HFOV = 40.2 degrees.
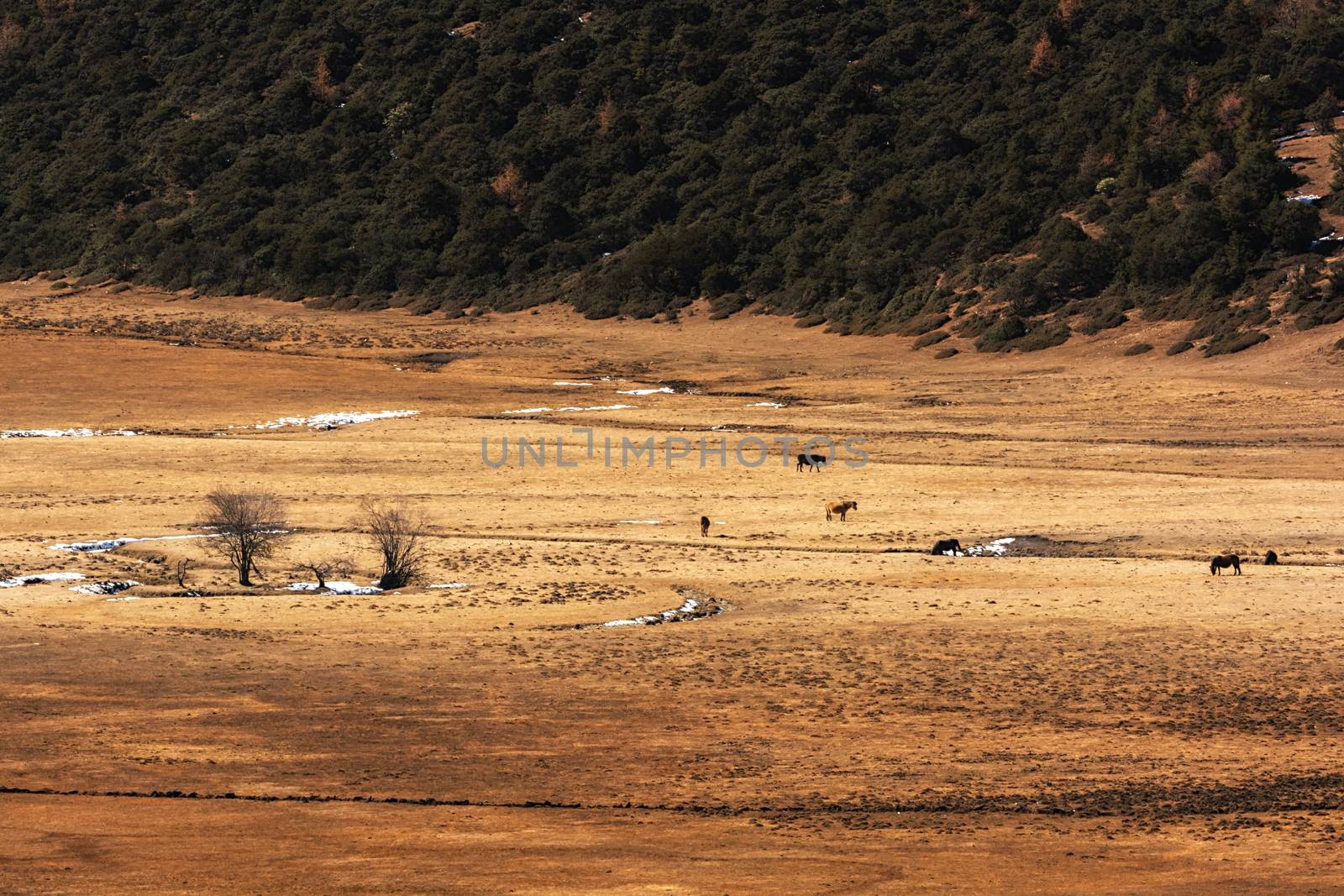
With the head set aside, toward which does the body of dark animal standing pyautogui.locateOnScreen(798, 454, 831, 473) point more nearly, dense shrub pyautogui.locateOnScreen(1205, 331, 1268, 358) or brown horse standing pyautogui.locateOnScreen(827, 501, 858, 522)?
the dense shrub

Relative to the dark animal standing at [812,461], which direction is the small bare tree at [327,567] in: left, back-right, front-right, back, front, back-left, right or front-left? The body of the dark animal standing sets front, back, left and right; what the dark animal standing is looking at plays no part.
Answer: back-right

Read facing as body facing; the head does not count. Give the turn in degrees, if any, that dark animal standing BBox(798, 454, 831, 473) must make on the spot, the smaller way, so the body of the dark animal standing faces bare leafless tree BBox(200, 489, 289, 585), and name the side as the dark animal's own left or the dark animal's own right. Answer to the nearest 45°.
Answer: approximately 135° to the dark animal's own right

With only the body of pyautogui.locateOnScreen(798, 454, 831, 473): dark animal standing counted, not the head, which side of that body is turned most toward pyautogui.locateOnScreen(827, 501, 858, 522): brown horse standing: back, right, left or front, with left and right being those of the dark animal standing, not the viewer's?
right

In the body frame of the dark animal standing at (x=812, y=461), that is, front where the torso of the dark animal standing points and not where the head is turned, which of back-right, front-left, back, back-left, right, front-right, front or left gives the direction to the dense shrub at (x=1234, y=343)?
front-left

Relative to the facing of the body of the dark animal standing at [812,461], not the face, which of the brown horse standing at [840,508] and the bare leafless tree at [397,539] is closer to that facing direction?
the brown horse standing

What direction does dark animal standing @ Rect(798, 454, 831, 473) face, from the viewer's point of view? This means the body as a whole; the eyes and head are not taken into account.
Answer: to the viewer's right

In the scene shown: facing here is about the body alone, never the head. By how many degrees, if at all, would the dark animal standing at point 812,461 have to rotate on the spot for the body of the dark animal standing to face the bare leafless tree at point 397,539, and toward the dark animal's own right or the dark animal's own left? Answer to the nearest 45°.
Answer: approximately 135° to the dark animal's own right
